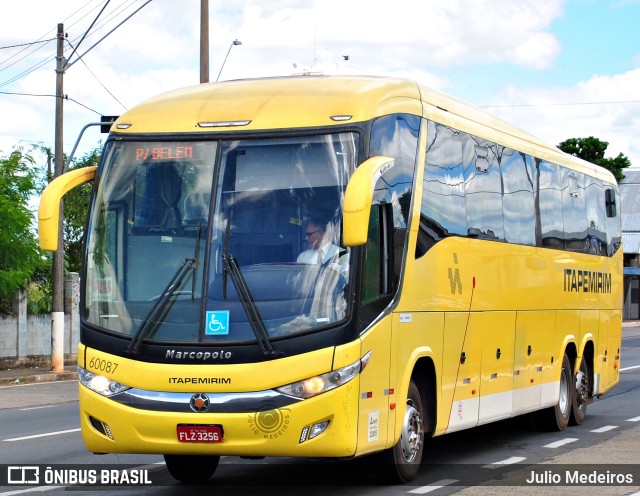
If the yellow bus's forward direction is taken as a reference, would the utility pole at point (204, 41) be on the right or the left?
on its right

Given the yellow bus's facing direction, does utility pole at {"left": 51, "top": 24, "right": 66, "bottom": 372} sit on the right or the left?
on its right

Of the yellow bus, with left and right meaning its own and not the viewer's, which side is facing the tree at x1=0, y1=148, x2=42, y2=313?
right

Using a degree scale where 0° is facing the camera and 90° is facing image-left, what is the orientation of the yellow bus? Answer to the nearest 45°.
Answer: approximately 45°
